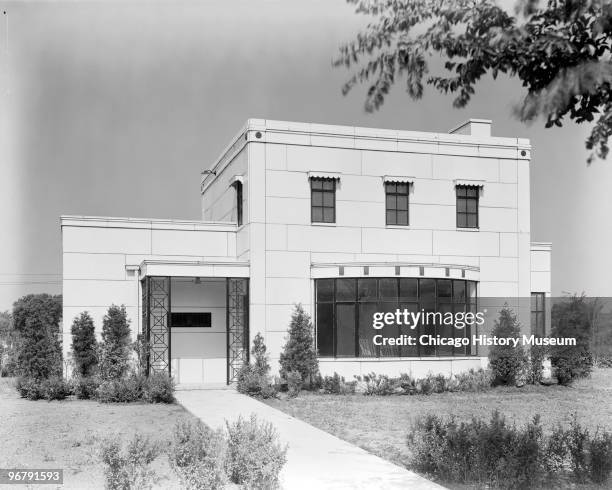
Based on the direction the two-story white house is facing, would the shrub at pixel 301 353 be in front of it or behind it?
in front

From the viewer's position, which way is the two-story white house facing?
facing the viewer

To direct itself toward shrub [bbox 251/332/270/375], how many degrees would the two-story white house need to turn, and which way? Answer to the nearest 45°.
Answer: approximately 45° to its right

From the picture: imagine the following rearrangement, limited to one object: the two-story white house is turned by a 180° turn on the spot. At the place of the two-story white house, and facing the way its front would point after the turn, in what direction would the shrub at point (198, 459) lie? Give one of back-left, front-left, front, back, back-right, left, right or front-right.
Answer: back

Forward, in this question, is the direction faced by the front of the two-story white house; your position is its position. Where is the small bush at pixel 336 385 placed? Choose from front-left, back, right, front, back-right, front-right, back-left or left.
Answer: front

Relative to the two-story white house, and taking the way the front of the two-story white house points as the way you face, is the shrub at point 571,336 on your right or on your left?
on your left

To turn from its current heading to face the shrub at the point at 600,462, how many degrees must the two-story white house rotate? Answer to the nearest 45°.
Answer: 0° — it already faces it

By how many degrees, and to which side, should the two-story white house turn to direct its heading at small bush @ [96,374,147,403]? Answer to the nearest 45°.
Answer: approximately 45° to its right

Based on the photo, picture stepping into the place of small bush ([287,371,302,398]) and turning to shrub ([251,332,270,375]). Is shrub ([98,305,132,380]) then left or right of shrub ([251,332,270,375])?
left

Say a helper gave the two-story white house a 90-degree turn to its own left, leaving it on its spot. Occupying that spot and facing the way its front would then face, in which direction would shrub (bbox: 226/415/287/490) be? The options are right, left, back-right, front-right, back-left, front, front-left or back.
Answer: right
